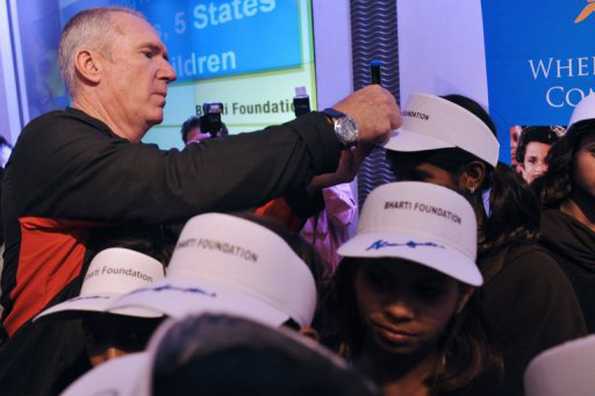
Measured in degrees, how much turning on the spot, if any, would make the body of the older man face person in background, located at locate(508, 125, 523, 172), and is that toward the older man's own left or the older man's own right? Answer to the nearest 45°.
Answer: approximately 45° to the older man's own left

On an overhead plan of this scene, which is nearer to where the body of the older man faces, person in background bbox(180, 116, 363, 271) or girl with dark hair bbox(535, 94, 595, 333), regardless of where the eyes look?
the girl with dark hair

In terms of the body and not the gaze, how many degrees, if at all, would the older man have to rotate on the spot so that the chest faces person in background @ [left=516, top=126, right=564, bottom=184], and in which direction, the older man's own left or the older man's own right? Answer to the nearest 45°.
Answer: approximately 45° to the older man's own left

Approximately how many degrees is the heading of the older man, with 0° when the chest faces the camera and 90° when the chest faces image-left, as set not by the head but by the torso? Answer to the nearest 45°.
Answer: approximately 270°

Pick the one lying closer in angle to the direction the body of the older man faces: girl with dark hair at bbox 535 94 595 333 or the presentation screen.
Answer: the girl with dark hair

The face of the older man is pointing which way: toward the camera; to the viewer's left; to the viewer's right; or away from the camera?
to the viewer's right

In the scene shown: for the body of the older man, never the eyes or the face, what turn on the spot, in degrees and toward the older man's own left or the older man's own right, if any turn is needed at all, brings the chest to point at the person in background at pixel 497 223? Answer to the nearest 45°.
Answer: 0° — they already face them

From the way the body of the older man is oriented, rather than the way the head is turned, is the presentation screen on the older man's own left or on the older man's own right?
on the older man's own left
